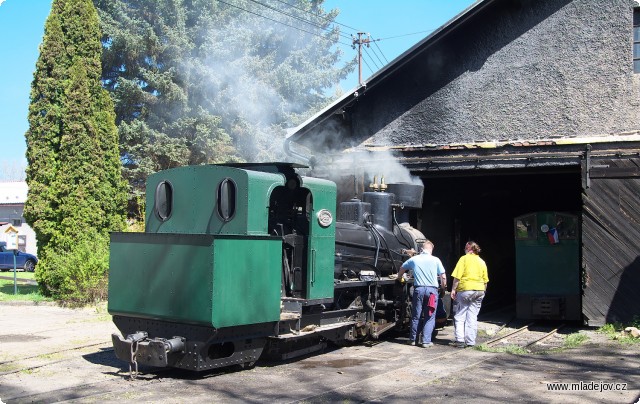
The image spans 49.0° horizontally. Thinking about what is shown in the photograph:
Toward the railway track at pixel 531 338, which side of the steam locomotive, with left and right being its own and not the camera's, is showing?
front

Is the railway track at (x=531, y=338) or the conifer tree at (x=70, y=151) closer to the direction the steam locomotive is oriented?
the railway track

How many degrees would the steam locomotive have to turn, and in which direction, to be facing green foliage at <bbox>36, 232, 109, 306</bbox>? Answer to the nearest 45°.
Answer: approximately 90° to its left

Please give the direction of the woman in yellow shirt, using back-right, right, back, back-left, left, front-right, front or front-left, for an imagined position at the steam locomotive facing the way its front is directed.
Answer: front

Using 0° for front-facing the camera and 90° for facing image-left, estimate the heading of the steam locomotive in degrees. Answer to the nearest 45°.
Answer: approximately 225°

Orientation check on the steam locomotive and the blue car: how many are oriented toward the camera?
0

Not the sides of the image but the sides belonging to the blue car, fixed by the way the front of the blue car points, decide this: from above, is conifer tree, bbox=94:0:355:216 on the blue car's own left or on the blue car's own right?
on the blue car's own right

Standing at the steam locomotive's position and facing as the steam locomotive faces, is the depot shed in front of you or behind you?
in front
